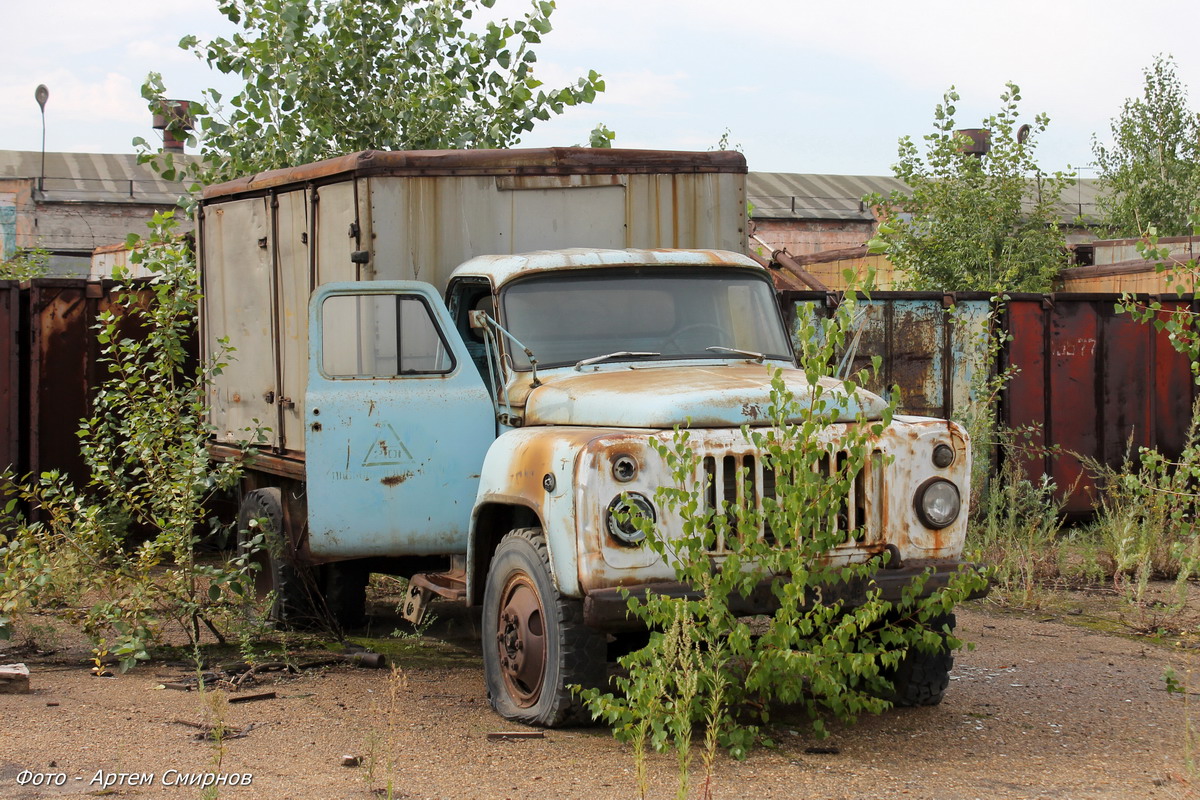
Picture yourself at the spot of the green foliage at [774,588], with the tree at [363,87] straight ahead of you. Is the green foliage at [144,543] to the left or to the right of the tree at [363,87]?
left

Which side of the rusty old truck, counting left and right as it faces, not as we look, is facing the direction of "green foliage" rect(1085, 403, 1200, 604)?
left

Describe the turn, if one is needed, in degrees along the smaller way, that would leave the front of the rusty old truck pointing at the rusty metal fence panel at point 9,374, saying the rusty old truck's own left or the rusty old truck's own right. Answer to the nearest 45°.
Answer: approximately 180°

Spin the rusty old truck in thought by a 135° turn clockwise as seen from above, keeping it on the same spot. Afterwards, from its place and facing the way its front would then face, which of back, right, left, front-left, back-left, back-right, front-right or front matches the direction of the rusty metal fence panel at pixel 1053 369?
back-right

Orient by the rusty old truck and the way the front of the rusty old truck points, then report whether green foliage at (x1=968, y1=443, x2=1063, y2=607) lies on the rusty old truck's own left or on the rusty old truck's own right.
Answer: on the rusty old truck's own left

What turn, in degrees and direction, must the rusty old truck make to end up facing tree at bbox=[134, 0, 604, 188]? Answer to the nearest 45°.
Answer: approximately 135° to its left

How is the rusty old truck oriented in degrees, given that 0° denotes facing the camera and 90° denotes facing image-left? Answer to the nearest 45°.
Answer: approximately 315°

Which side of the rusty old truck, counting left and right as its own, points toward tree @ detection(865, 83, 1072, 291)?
left
